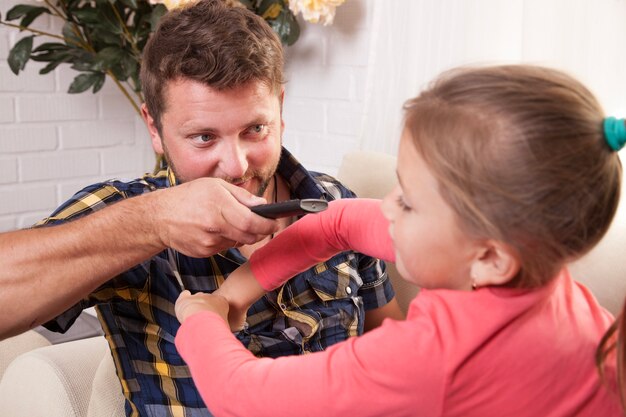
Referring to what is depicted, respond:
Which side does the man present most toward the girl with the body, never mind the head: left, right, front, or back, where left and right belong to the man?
front

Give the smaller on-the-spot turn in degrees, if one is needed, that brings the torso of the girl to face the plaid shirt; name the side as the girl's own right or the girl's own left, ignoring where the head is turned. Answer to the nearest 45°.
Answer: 0° — they already face it

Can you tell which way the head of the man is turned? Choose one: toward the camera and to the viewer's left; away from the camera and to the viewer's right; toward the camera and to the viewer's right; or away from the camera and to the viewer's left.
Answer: toward the camera and to the viewer's right

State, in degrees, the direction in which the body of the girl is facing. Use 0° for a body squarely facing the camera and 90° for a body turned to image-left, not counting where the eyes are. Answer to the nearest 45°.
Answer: approximately 135°

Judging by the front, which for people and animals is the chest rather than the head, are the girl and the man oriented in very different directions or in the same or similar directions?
very different directions

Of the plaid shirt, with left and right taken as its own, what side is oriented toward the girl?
front

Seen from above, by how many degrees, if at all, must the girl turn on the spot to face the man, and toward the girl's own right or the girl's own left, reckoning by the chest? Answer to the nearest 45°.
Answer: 0° — they already face them

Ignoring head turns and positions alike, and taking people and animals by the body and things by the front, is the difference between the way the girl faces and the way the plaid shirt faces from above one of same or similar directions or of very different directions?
very different directions

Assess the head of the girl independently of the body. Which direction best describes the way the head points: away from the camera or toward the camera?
away from the camera

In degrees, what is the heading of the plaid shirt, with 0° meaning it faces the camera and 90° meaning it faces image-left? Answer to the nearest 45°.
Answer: approximately 315°
